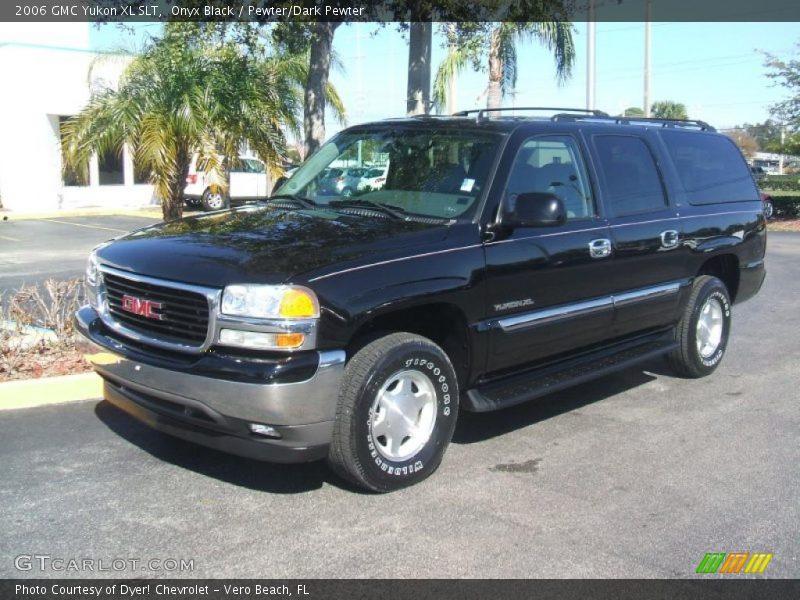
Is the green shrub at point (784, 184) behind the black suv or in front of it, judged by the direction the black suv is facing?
behind

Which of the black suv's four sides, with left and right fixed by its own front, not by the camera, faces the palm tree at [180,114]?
right

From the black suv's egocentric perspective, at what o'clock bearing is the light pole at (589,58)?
The light pole is roughly at 5 o'clock from the black suv.

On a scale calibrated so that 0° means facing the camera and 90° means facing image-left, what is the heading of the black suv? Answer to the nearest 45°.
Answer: approximately 45°

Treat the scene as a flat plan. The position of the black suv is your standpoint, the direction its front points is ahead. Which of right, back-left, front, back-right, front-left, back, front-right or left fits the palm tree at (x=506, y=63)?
back-right

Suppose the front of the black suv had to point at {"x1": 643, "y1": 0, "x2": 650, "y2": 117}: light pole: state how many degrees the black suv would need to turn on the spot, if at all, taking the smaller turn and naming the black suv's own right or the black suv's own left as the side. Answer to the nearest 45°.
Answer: approximately 135° to the black suv's own right
